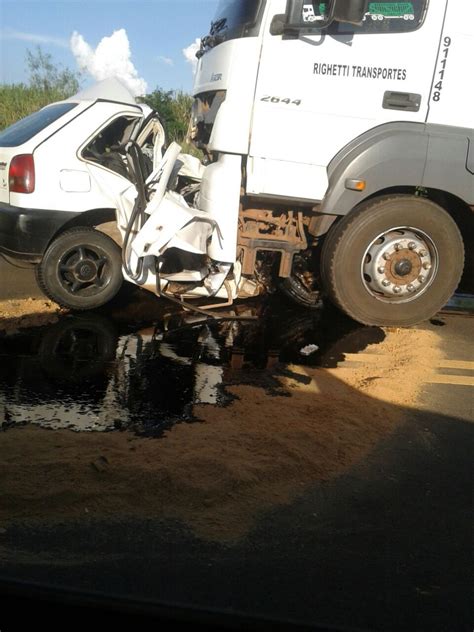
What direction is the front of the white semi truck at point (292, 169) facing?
to the viewer's left

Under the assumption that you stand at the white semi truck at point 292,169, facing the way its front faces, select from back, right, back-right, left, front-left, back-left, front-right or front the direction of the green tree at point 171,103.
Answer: right
